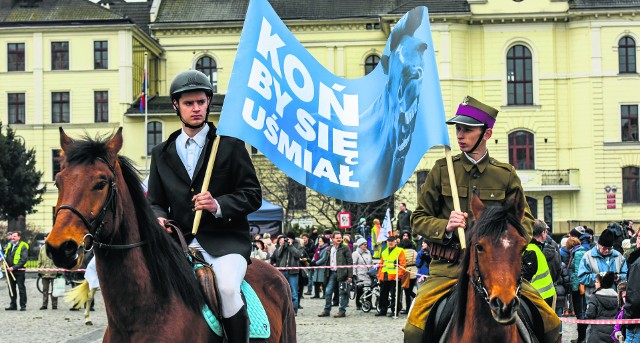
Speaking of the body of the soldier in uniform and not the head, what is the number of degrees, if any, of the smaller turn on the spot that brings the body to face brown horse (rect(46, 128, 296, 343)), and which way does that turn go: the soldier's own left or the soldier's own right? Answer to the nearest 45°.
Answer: approximately 45° to the soldier's own right

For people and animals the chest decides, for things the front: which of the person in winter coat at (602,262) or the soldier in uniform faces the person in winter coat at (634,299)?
the person in winter coat at (602,262)

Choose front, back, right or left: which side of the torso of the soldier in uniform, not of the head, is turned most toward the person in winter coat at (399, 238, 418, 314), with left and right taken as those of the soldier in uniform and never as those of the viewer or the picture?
back

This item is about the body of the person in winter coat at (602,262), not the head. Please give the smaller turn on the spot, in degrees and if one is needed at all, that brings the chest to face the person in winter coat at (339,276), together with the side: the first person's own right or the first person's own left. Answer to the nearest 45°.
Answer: approximately 135° to the first person's own right

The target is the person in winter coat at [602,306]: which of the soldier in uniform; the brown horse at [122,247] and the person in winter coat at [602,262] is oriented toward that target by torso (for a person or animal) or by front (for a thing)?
the person in winter coat at [602,262]

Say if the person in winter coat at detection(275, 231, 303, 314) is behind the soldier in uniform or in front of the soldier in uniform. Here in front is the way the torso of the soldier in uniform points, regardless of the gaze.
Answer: behind

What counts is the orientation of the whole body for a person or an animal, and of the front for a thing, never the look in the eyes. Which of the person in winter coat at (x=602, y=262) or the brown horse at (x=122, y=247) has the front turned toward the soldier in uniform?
the person in winter coat

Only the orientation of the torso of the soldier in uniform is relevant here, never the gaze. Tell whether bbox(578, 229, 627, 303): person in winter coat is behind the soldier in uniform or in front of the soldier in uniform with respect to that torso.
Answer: behind

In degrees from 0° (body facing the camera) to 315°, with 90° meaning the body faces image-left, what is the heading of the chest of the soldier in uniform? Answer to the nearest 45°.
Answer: approximately 0°

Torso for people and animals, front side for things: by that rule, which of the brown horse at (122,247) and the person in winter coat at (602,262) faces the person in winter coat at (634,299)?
the person in winter coat at (602,262)

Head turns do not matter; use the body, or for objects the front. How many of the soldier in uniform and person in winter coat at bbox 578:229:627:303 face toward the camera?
2

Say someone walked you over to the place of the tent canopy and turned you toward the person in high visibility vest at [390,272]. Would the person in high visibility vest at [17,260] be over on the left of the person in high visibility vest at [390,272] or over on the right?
right

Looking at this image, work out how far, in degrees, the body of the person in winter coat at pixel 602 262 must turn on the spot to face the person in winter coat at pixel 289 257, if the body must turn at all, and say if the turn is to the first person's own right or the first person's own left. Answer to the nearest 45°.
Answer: approximately 135° to the first person's own right
